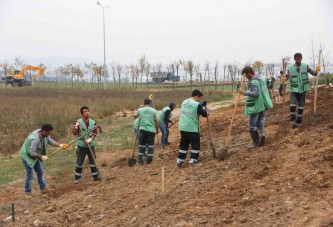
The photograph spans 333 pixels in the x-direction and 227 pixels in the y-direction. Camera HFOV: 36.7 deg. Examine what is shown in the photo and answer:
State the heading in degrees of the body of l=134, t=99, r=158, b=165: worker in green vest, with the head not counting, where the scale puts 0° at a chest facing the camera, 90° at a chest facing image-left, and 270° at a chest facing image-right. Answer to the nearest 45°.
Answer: approximately 180°

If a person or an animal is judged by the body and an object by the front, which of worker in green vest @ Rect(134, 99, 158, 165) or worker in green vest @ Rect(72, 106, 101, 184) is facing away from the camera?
worker in green vest @ Rect(134, 99, 158, 165)

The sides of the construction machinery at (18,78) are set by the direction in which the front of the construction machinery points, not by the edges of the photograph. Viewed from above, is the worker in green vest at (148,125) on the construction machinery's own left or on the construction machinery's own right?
on the construction machinery's own right

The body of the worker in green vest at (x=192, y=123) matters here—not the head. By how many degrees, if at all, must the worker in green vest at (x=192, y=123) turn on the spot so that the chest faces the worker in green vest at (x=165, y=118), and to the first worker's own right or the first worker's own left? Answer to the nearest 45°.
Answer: approximately 45° to the first worker's own left

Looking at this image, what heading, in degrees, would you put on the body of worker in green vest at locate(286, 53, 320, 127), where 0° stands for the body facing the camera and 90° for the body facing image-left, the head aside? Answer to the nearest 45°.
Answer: approximately 0°

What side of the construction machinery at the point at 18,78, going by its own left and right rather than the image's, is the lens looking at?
right

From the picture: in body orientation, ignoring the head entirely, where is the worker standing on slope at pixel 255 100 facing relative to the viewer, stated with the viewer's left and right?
facing to the left of the viewer
